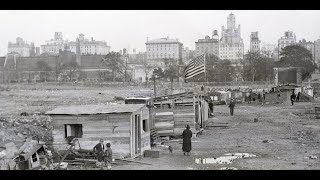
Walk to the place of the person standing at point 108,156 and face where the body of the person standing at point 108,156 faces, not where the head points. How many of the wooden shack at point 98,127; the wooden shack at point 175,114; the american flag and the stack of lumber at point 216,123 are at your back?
0

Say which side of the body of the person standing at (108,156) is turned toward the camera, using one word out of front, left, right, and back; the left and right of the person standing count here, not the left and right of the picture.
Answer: back

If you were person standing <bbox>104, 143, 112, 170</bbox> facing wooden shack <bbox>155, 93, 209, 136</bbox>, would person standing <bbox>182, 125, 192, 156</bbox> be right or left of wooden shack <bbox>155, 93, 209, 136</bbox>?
right

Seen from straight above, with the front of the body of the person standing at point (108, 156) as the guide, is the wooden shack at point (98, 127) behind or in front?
in front

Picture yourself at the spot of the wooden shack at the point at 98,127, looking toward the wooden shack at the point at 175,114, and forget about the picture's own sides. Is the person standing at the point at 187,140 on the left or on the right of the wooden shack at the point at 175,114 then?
right

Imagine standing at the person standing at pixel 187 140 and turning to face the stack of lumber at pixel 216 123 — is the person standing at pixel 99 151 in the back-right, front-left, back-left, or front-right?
back-left

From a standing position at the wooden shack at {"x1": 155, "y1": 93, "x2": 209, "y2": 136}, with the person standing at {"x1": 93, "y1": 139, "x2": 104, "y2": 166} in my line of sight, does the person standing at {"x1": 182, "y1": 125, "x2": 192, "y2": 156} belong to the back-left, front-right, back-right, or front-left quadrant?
front-left

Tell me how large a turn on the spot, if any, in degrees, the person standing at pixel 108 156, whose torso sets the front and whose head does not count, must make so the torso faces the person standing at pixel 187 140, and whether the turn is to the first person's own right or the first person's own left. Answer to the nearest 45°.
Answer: approximately 45° to the first person's own right
